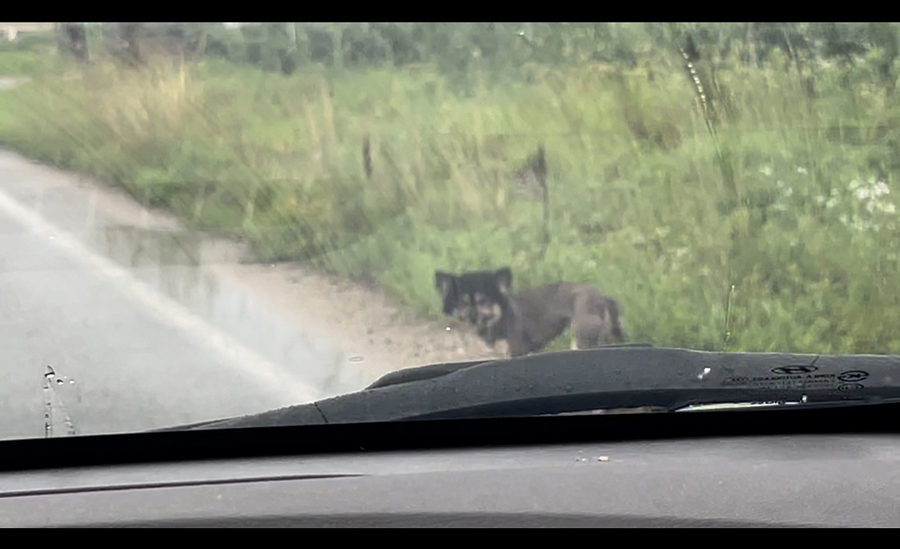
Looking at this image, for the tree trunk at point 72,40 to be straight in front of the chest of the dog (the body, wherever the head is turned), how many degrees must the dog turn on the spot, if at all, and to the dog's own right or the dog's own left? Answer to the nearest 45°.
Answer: approximately 45° to the dog's own right

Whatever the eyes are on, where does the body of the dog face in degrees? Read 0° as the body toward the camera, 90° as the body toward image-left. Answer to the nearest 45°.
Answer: approximately 45°
